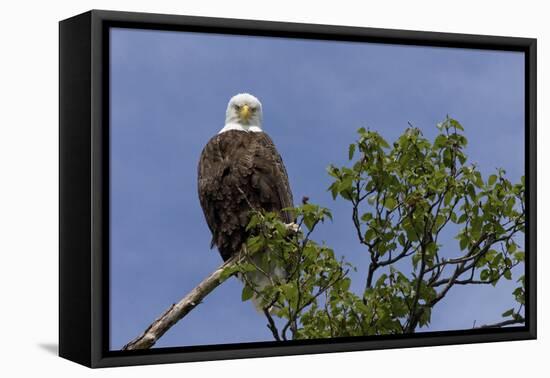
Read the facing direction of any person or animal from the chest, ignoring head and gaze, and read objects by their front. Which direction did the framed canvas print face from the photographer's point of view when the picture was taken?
facing the viewer and to the right of the viewer
